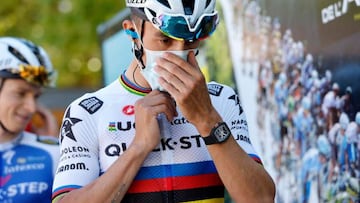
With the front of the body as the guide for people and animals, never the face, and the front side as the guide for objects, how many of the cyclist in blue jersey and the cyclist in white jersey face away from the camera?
0

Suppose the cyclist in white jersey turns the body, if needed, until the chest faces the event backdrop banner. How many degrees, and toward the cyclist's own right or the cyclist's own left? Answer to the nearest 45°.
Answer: approximately 135° to the cyclist's own left

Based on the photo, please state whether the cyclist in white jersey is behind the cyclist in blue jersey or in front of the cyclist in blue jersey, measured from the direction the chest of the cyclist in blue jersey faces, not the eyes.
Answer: in front

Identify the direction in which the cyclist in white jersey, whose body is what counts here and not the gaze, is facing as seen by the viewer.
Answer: toward the camera

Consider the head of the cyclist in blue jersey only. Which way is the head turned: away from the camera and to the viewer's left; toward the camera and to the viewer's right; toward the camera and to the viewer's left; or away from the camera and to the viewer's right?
toward the camera and to the viewer's right

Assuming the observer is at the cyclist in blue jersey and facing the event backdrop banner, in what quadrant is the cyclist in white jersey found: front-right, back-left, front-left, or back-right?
front-right

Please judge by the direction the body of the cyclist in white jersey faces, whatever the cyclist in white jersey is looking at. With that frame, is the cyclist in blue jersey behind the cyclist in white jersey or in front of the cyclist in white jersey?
behind

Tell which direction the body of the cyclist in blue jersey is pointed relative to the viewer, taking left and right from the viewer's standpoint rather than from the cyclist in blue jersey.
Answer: facing the viewer and to the right of the viewer
